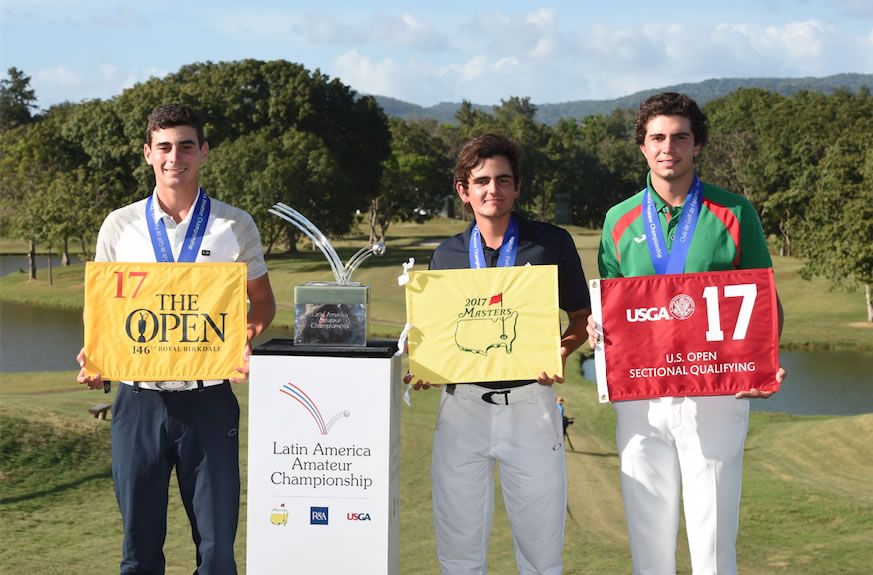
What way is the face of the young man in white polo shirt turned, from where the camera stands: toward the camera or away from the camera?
toward the camera

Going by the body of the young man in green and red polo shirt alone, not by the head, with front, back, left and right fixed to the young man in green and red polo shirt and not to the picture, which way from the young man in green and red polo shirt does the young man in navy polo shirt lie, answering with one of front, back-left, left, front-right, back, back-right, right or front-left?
right

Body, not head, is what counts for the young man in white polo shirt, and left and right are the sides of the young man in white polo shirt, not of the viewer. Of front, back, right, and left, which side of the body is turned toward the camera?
front

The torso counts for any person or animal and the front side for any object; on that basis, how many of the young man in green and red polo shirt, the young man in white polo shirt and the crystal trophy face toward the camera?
3

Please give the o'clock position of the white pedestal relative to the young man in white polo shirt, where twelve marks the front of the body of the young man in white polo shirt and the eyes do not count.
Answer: The white pedestal is roughly at 10 o'clock from the young man in white polo shirt.

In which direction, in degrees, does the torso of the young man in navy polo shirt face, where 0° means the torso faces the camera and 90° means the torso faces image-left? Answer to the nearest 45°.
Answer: approximately 0°

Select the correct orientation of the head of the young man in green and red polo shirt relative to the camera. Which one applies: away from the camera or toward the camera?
toward the camera

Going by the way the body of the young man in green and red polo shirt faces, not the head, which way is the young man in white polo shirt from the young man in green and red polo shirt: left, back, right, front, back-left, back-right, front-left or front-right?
right

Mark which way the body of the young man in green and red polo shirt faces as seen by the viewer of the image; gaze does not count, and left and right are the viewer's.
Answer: facing the viewer

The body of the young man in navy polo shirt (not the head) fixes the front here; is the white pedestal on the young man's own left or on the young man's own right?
on the young man's own right

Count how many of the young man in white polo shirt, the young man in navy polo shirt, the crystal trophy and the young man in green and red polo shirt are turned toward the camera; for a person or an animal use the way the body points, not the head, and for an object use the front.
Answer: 4

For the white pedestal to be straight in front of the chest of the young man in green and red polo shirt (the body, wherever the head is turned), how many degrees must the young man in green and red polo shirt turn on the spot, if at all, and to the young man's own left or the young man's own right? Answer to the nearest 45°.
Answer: approximately 90° to the young man's own right

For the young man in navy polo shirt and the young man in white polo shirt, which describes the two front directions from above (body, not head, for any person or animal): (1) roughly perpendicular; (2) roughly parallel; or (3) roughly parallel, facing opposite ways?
roughly parallel

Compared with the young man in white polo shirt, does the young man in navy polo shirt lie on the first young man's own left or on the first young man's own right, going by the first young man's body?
on the first young man's own left

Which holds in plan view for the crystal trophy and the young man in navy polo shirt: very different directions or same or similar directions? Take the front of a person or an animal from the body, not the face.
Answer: same or similar directions
